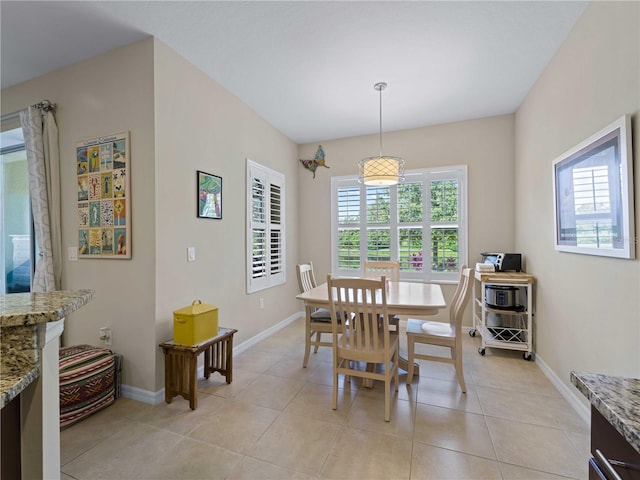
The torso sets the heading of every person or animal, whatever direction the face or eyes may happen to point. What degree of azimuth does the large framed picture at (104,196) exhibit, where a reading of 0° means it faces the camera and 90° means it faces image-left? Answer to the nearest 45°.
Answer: approximately 45°

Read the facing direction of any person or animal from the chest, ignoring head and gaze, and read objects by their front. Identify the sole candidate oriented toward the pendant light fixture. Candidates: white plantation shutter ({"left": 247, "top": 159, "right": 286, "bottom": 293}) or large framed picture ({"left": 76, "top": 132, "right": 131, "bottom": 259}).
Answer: the white plantation shutter

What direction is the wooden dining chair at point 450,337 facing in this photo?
to the viewer's left

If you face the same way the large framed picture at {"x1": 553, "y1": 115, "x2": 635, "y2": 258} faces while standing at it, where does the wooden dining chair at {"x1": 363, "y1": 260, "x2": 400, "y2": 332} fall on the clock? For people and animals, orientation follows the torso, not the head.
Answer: The wooden dining chair is roughly at 2 o'clock from the large framed picture.
